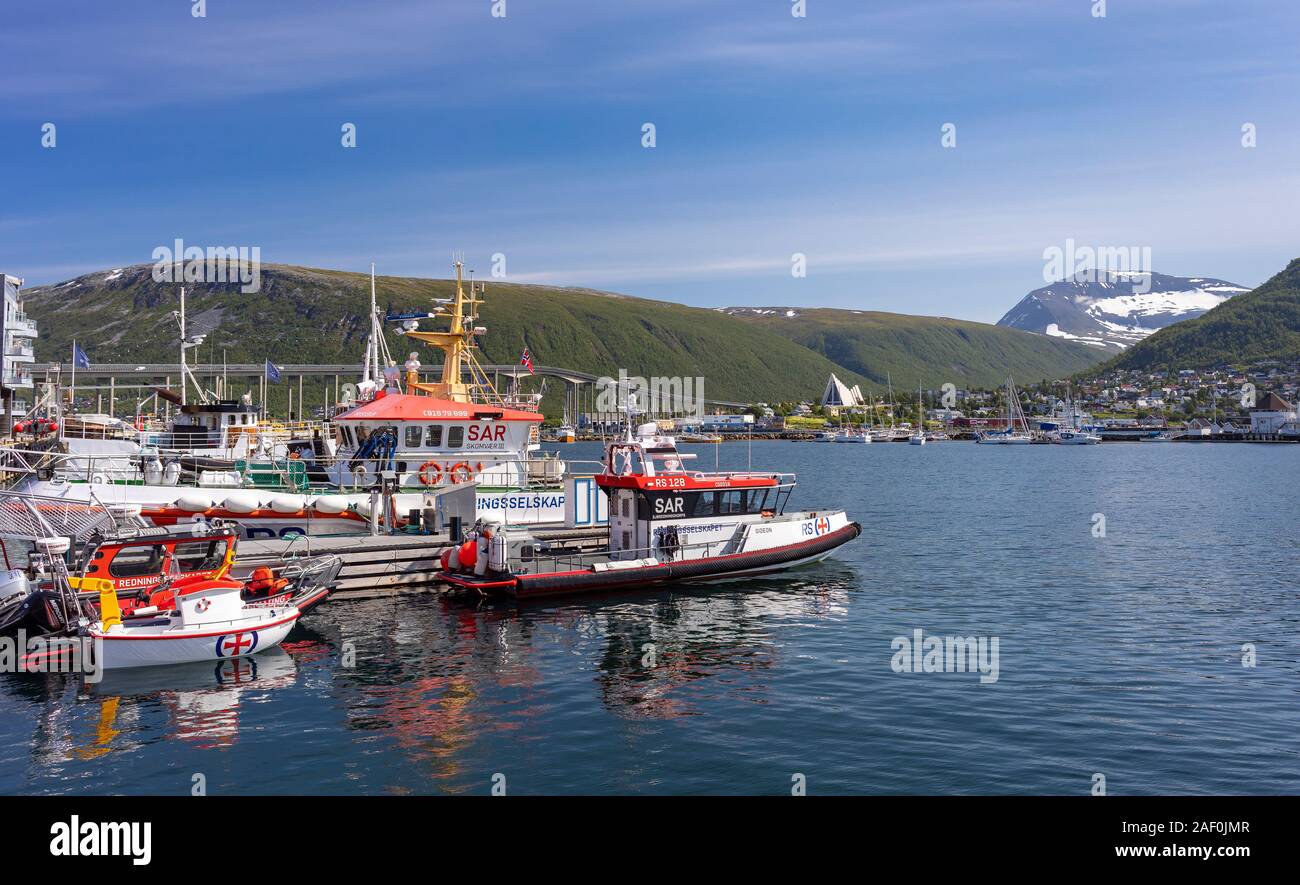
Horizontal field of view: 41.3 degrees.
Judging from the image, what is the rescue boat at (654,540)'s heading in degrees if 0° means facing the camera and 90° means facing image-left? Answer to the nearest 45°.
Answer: approximately 225°

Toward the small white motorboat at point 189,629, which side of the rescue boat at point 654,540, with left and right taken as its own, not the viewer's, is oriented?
back

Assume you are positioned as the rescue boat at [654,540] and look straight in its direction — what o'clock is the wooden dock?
The wooden dock is roughly at 7 o'clock from the rescue boat.

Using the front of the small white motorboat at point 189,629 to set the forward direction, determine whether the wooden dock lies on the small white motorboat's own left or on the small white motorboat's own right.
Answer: on the small white motorboat's own left

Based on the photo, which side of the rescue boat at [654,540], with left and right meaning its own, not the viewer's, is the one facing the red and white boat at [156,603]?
back

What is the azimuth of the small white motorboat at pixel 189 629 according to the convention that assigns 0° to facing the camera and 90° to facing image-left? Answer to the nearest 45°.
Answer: approximately 270°

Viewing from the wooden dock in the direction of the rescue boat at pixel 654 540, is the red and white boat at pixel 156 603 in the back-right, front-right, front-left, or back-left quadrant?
back-right

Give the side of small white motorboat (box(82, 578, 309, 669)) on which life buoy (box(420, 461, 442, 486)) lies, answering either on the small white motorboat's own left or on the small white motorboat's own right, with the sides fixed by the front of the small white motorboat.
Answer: on the small white motorboat's own left
